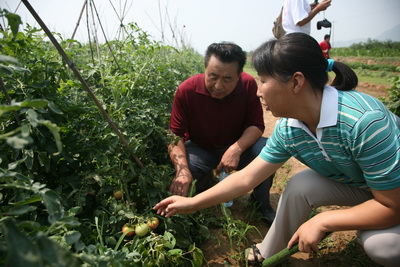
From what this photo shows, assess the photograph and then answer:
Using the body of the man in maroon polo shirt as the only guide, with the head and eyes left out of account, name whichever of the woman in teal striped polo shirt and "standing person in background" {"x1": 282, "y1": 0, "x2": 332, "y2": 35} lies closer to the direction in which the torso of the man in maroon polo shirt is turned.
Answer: the woman in teal striped polo shirt

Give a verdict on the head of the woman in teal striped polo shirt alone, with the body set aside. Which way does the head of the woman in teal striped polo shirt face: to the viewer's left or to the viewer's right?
to the viewer's left

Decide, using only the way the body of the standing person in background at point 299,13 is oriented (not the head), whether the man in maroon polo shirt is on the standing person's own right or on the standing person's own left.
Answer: on the standing person's own right

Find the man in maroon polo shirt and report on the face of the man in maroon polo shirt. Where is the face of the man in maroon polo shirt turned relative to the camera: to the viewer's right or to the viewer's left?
to the viewer's left

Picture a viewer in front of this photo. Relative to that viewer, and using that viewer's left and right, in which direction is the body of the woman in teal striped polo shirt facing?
facing the viewer and to the left of the viewer

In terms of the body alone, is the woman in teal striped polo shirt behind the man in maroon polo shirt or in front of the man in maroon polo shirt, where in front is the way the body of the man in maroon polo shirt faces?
in front

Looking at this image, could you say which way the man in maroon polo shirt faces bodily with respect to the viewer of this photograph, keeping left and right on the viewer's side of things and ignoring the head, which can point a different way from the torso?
facing the viewer

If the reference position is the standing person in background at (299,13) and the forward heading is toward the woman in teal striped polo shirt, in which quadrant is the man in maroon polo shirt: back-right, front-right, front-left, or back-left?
front-right

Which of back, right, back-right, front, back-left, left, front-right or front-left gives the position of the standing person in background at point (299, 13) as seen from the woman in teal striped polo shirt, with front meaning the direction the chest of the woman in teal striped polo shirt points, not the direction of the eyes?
back-right

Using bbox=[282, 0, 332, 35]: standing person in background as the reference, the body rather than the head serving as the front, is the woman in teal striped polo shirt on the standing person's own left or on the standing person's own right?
on the standing person's own right

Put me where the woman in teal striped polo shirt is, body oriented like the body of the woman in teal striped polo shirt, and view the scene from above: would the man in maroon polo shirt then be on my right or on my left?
on my right
